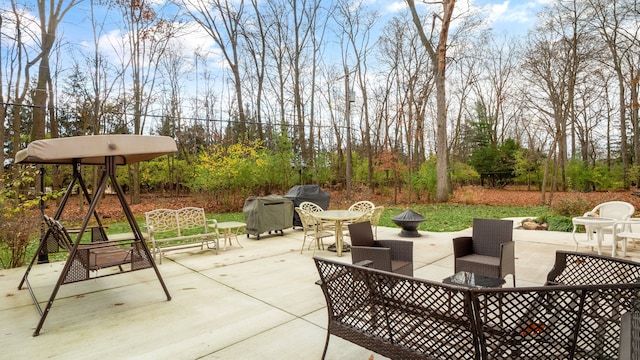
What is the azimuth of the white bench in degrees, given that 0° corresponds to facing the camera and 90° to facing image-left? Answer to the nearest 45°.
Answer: approximately 315°

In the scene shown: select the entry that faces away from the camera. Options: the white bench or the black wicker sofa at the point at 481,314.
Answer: the black wicker sofa

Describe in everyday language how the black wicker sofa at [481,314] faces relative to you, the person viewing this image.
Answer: facing away from the viewer

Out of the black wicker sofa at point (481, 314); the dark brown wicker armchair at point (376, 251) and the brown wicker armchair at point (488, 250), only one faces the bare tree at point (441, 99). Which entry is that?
the black wicker sofa

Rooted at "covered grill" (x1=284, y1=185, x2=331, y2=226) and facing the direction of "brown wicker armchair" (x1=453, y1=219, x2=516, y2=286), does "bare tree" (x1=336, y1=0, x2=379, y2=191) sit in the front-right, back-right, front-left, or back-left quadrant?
back-left

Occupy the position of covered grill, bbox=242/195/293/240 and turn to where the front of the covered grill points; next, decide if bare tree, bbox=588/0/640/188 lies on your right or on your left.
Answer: on your left

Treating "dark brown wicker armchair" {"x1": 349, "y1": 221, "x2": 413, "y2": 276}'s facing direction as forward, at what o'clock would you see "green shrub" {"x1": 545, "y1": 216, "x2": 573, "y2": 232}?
The green shrub is roughly at 9 o'clock from the dark brown wicker armchair.

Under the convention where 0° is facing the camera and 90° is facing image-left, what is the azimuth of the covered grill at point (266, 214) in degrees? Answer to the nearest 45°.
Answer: approximately 315°

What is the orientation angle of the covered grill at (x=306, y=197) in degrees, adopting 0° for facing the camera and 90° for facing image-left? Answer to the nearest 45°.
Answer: approximately 0°

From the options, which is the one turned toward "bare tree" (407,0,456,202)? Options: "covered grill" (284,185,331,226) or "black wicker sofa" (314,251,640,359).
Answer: the black wicker sofa

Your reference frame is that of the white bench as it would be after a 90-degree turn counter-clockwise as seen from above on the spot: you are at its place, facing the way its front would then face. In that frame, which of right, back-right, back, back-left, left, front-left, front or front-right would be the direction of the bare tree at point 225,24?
front-left

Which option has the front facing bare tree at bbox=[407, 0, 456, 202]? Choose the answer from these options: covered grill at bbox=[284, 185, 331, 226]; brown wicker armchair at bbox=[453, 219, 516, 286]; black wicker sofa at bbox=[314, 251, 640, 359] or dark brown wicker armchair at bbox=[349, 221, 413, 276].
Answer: the black wicker sofa
